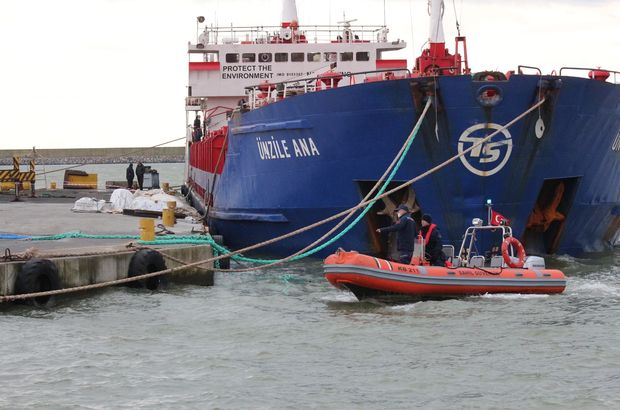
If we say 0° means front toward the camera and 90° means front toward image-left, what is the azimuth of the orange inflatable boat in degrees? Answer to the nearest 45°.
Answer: approximately 90°

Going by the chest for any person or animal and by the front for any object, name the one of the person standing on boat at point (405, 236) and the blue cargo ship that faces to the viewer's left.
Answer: the person standing on boat

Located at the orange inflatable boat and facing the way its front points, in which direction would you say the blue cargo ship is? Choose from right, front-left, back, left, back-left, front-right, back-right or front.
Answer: right

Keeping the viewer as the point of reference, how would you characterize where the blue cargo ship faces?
facing the viewer and to the right of the viewer

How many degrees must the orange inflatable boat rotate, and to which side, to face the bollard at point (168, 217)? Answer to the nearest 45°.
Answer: approximately 45° to its right

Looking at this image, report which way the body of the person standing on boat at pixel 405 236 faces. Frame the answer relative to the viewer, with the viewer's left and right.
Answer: facing to the left of the viewer

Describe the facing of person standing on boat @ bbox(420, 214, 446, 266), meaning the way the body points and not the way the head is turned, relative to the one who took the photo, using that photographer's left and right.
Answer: facing to the left of the viewer

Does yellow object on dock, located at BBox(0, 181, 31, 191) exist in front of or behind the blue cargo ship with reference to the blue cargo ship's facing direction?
behind

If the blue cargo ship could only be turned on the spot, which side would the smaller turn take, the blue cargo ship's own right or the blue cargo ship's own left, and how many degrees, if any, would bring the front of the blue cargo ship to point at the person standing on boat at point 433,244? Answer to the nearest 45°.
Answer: approximately 45° to the blue cargo ship's own right

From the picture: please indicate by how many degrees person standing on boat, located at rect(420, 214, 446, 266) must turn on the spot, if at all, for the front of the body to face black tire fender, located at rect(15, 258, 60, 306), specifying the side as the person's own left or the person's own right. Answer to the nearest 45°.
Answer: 0° — they already face it

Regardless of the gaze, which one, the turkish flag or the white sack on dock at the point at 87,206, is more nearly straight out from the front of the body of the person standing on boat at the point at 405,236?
the white sack on dock
